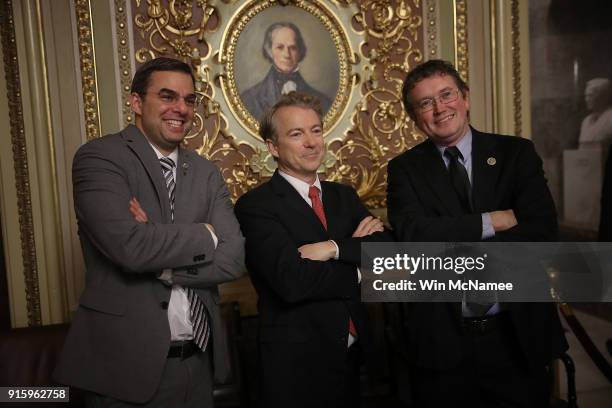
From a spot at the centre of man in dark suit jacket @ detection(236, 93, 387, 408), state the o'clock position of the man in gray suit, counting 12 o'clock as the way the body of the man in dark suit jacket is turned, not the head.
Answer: The man in gray suit is roughly at 4 o'clock from the man in dark suit jacket.

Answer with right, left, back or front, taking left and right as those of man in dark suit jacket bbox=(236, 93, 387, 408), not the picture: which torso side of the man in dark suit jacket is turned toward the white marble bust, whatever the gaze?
left

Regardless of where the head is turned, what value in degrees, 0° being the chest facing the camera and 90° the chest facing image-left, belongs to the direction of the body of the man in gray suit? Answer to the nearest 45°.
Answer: approximately 315°

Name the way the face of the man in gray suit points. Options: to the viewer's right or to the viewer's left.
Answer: to the viewer's right

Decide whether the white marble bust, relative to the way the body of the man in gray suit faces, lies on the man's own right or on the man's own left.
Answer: on the man's own left

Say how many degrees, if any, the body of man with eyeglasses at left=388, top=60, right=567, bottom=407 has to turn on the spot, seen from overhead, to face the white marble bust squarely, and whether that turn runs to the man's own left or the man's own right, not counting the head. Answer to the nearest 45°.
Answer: approximately 135° to the man's own left

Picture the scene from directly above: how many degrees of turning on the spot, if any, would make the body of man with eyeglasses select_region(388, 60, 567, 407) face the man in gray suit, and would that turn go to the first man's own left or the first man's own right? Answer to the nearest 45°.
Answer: approximately 45° to the first man's own right

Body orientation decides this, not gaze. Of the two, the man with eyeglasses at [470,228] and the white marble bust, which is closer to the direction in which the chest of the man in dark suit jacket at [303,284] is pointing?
the man with eyeglasses

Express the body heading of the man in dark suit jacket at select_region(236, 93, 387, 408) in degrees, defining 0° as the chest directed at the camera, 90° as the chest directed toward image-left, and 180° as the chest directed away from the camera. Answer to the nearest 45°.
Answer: approximately 315°
